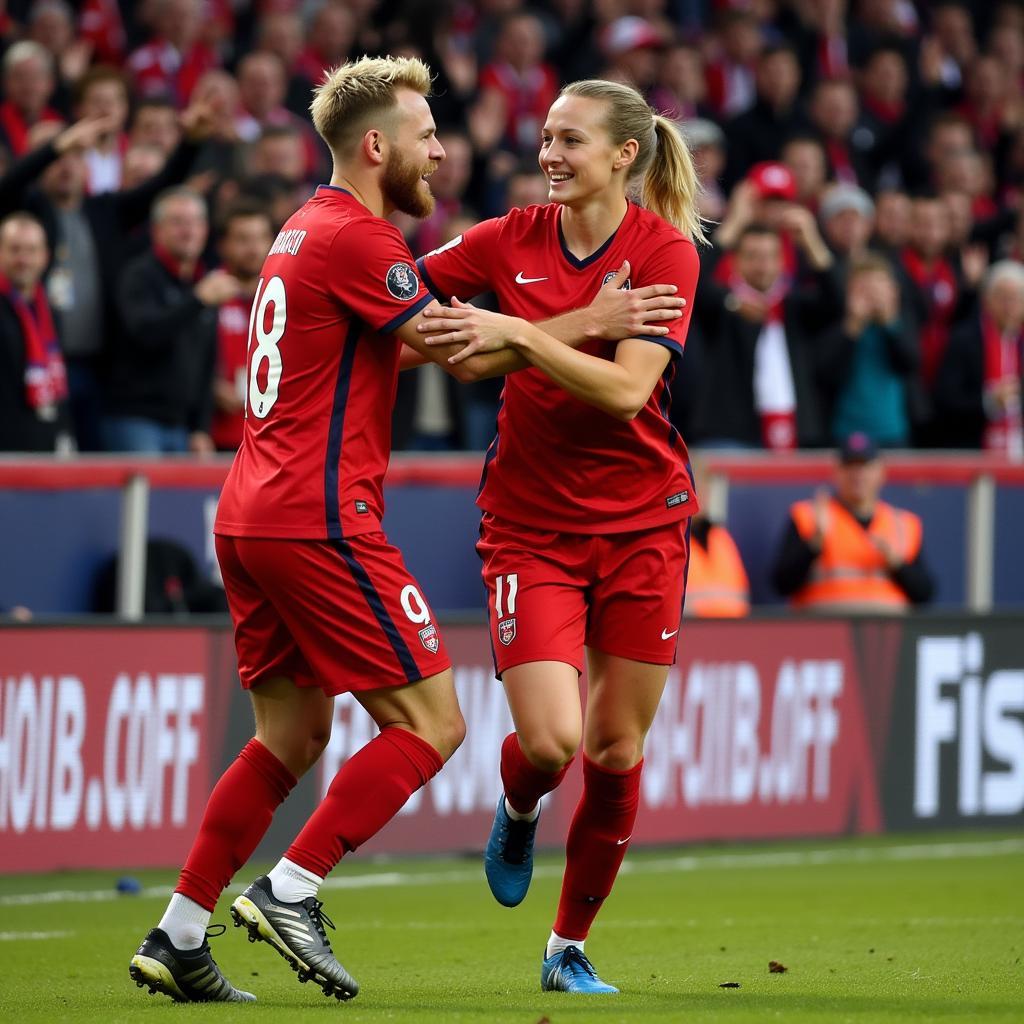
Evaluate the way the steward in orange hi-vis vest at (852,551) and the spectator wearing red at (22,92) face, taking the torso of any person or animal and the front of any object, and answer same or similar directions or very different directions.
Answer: same or similar directions

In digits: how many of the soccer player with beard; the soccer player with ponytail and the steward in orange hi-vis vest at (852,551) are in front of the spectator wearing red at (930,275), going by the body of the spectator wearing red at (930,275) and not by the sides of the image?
3

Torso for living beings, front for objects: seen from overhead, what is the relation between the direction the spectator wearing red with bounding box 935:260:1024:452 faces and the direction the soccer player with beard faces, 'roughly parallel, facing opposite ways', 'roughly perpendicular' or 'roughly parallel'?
roughly perpendicular

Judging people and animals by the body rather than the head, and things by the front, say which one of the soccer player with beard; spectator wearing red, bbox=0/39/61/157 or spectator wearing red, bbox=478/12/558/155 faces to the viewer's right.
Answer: the soccer player with beard

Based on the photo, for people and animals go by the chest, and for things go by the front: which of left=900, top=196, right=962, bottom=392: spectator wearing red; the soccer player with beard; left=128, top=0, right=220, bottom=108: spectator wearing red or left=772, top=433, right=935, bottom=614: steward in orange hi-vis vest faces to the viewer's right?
the soccer player with beard

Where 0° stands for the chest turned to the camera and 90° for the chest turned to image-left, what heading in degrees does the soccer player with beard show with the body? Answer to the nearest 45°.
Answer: approximately 270°

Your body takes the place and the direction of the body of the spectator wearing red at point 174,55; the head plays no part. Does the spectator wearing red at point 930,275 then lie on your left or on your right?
on your left

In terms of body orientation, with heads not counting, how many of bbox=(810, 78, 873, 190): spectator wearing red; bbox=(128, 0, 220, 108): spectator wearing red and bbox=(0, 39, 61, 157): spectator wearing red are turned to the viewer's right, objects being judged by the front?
0

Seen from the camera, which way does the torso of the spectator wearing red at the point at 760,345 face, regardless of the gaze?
toward the camera

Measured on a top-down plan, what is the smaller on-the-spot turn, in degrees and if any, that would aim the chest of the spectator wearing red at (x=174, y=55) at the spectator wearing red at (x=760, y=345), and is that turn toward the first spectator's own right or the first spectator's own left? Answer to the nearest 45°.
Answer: approximately 45° to the first spectator's own left

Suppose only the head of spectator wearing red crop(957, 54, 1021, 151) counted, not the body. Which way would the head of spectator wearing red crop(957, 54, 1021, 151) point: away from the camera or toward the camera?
toward the camera

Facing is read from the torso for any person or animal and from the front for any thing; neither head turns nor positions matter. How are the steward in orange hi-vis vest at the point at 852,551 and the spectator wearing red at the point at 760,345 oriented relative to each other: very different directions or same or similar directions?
same or similar directions

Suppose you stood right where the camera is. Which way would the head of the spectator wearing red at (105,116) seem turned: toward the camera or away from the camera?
toward the camera

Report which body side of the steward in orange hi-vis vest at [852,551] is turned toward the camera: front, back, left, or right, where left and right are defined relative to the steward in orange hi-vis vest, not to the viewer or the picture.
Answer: front

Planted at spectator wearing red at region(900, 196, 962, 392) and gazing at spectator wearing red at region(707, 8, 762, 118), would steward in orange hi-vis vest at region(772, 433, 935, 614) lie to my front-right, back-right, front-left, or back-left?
back-left
